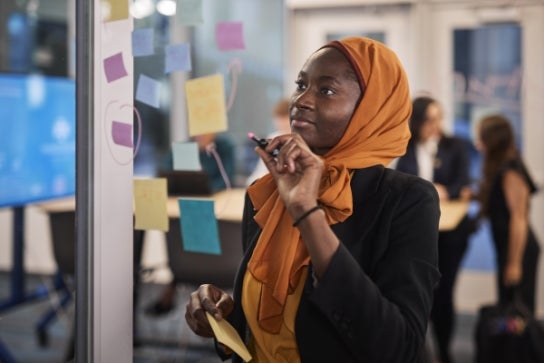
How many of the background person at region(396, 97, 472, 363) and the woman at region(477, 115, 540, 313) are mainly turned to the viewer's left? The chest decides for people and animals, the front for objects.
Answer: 1

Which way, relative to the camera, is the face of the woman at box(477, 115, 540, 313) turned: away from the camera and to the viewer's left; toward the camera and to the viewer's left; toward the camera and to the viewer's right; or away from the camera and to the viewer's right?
away from the camera and to the viewer's left

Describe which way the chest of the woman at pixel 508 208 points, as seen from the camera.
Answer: to the viewer's left
